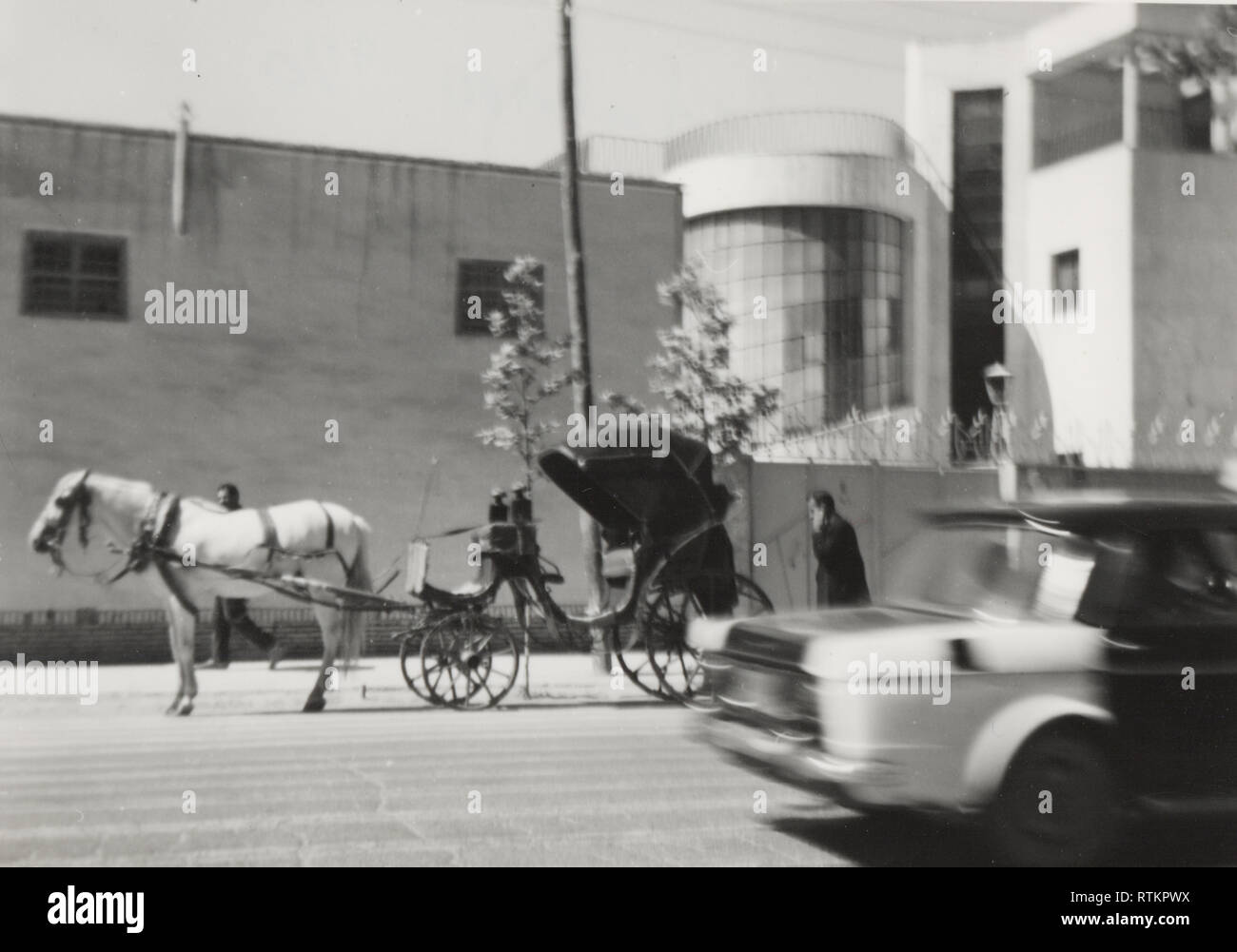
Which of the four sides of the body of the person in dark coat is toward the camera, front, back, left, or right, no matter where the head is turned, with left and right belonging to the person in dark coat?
left

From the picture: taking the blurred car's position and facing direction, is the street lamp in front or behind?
behind

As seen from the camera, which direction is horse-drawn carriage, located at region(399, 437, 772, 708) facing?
to the viewer's left

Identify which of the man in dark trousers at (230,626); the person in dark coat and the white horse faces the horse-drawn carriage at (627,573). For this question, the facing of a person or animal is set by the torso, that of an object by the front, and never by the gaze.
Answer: the person in dark coat

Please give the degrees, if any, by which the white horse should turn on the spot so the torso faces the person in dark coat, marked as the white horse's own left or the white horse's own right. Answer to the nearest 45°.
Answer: approximately 180°

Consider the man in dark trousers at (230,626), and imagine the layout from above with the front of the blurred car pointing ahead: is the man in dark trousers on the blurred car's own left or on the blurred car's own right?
on the blurred car's own right

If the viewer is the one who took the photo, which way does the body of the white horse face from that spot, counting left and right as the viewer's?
facing to the left of the viewer

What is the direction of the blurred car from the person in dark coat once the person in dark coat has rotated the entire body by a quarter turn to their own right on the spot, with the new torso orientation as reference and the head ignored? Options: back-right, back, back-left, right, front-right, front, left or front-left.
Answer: back
